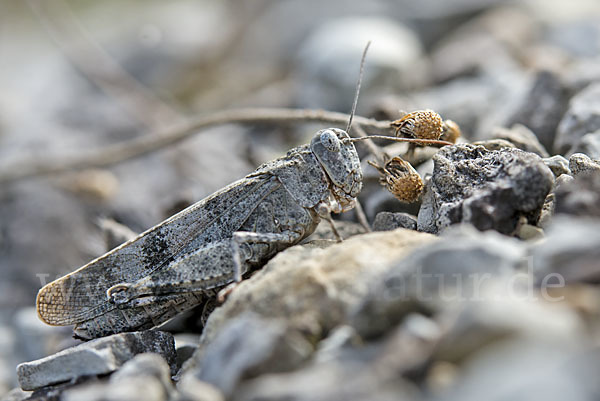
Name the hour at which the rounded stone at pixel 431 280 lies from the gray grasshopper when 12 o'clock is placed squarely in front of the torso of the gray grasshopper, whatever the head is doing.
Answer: The rounded stone is roughly at 2 o'clock from the gray grasshopper.

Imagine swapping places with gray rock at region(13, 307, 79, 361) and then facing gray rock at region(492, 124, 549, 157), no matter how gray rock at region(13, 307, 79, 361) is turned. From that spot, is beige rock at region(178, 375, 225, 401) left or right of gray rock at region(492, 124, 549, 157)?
right

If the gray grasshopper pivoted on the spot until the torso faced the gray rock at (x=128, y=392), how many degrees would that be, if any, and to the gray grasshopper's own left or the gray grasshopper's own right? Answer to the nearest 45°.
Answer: approximately 90° to the gray grasshopper's own right

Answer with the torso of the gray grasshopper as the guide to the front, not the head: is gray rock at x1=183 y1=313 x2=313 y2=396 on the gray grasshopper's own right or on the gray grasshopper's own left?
on the gray grasshopper's own right

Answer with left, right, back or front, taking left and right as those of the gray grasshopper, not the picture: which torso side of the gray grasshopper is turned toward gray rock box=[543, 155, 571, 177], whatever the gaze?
front

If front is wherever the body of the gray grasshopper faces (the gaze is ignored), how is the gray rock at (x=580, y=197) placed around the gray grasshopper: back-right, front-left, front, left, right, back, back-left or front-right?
front-right

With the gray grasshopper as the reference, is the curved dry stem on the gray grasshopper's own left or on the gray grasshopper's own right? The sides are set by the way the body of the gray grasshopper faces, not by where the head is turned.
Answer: on the gray grasshopper's own left

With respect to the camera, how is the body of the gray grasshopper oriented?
to the viewer's right

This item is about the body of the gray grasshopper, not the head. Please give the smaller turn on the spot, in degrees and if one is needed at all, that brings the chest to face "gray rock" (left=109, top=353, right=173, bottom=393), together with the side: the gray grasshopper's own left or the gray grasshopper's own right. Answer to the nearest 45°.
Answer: approximately 90° to the gray grasshopper's own right

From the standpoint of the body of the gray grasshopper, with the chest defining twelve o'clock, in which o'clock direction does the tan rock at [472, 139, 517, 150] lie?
The tan rock is roughly at 12 o'clock from the gray grasshopper.

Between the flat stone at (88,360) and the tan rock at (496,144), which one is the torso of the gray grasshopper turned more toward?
the tan rock

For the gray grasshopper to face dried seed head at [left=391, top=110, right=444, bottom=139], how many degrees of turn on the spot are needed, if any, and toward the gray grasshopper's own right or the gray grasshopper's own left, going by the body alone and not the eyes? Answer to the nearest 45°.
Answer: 0° — it already faces it

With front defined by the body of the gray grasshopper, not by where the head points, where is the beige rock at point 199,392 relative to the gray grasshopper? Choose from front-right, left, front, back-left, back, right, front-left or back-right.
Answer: right

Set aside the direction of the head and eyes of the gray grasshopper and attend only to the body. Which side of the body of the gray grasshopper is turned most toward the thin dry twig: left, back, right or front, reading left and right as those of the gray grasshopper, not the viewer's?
left
